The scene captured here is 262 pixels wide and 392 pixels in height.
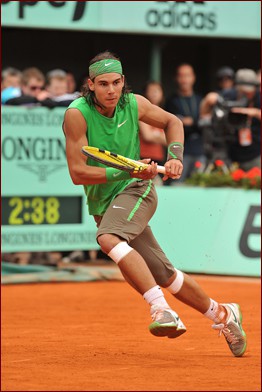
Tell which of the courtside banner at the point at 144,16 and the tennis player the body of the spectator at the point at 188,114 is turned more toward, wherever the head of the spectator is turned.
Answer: the tennis player

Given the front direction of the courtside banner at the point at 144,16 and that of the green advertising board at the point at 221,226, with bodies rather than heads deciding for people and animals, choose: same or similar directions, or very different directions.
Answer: same or similar directions

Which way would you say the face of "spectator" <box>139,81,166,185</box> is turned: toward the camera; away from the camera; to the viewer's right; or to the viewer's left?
toward the camera

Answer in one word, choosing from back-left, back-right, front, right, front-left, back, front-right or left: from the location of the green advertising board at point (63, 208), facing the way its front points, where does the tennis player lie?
front

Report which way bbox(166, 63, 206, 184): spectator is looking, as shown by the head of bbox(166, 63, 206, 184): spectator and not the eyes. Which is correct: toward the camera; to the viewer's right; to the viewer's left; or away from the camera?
toward the camera

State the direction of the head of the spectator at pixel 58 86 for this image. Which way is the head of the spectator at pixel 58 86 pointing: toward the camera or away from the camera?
toward the camera

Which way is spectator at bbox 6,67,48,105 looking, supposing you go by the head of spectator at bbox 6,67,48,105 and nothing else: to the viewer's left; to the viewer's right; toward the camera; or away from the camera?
toward the camera

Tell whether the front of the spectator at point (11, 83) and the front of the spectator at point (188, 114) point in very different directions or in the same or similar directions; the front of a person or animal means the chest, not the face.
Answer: same or similar directions

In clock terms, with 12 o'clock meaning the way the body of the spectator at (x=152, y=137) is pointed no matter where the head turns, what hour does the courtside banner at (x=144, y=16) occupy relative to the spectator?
The courtside banner is roughly at 6 o'clock from the spectator.

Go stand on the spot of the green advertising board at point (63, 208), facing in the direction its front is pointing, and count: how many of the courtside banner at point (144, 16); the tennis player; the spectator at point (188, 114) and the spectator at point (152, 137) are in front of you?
1

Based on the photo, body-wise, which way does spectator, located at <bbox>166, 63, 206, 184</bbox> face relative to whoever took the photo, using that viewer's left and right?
facing the viewer

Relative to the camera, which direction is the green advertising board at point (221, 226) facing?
toward the camera
